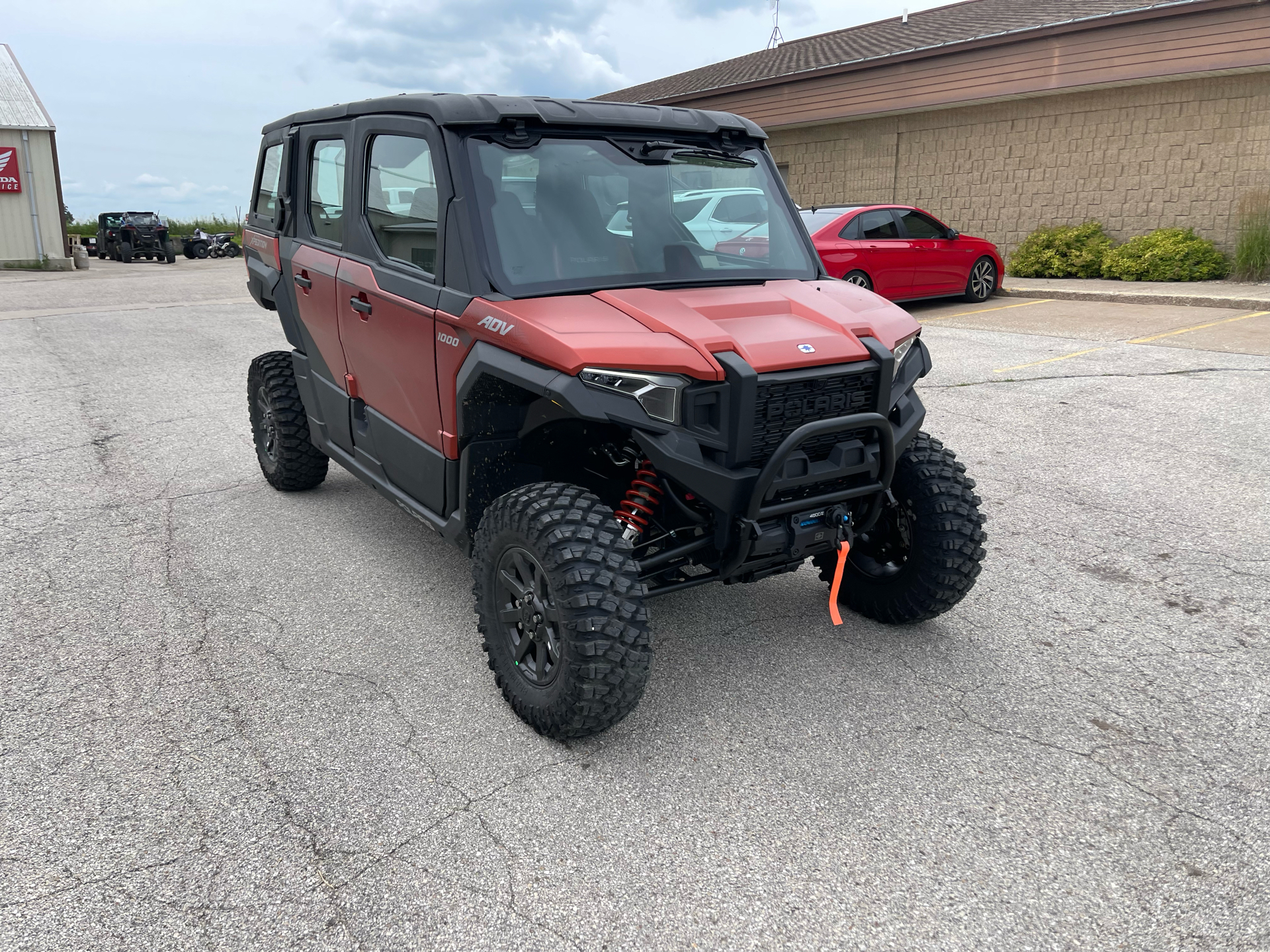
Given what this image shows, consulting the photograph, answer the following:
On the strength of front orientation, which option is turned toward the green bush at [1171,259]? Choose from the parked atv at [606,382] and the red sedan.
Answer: the red sedan

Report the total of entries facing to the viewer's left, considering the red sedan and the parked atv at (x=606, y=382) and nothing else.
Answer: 0

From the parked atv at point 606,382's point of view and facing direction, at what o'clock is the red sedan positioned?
The red sedan is roughly at 8 o'clock from the parked atv.

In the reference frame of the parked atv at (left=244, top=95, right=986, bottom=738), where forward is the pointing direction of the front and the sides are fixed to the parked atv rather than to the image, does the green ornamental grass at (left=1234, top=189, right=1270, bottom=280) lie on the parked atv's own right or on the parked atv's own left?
on the parked atv's own left

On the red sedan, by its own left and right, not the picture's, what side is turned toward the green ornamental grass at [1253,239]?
front

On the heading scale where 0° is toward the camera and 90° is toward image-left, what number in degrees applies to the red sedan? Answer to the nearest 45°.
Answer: approximately 225°

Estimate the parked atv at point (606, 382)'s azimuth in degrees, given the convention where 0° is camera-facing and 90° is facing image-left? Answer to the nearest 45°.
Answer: approximately 315°

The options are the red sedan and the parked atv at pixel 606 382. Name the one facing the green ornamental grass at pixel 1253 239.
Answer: the red sedan

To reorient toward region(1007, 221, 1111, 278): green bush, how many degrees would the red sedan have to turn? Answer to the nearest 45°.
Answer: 0° — it already faces it

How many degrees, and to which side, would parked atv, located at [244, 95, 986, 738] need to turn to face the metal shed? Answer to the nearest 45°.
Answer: approximately 180°

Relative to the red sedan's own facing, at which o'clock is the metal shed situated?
The metal shed is roughly at 8 o'clock from the red sedan.

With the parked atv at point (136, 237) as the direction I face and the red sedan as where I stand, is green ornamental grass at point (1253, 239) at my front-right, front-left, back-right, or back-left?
back-right

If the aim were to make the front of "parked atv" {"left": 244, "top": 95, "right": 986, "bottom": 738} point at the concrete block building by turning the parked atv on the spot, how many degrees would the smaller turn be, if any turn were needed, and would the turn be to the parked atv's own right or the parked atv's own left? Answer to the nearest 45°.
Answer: approximately 90° to the parked atv's own left
